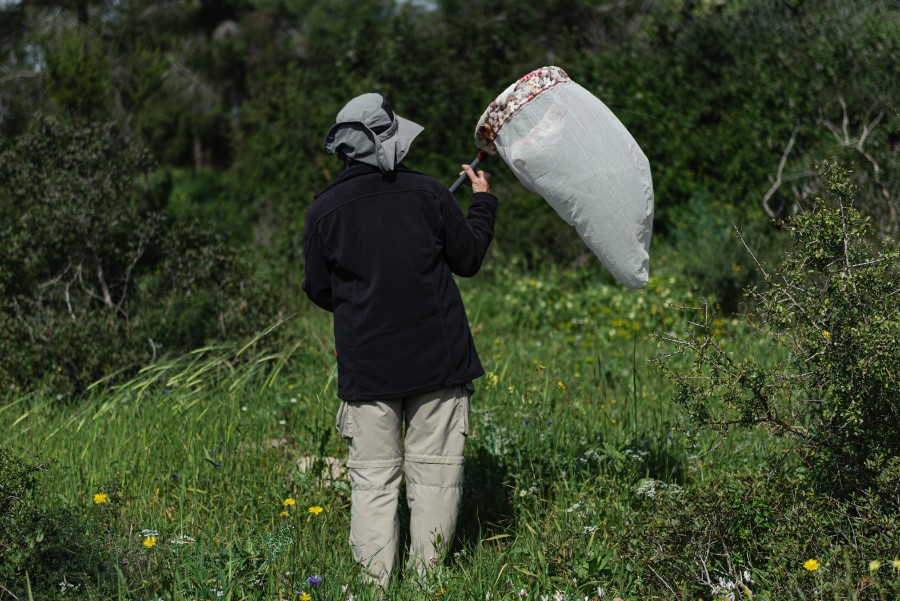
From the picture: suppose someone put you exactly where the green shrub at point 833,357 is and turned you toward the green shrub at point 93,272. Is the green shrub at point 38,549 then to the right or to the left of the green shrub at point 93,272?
left

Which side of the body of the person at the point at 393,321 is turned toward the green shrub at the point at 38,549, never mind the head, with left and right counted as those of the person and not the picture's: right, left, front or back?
left

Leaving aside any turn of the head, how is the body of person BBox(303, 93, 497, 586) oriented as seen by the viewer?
away from the camera

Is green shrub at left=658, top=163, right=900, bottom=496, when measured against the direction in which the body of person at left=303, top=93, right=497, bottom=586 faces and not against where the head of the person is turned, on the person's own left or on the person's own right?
on the person's own right

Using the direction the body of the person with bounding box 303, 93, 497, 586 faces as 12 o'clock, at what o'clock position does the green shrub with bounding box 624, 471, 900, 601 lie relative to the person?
The green shrub is roughly at 4 o'clock from the person.

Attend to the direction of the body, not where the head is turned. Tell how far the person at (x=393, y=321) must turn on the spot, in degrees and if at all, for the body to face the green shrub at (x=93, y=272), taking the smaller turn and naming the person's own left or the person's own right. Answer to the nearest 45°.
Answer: approximately 45° to the person's own left
